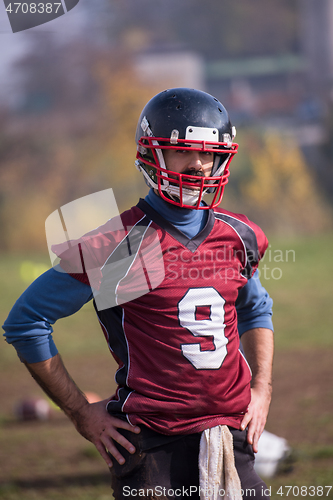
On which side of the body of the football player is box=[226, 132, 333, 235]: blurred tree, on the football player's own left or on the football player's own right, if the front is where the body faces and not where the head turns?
on the football player's own left

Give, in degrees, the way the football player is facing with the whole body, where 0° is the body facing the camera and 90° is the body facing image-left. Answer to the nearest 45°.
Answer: approximately 315°

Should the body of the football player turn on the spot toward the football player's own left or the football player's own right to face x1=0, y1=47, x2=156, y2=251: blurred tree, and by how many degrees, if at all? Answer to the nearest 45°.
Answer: approximately 135° to the football player's own left
